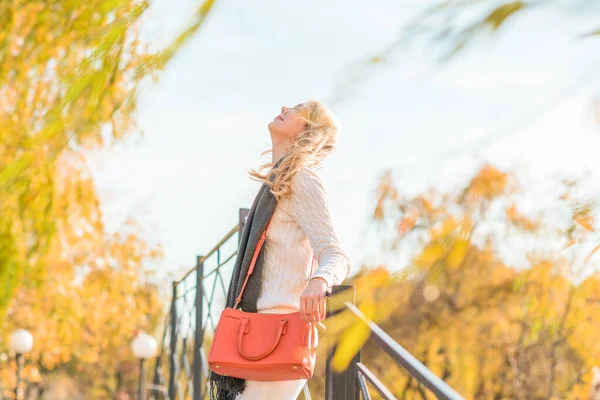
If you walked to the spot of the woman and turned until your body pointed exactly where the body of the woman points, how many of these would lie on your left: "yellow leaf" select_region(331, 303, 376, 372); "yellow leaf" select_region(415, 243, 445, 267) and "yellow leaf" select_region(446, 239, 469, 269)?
3

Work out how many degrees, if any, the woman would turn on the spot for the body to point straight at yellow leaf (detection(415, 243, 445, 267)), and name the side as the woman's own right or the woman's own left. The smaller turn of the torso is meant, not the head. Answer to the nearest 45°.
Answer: approximately 90° to the woman's own left

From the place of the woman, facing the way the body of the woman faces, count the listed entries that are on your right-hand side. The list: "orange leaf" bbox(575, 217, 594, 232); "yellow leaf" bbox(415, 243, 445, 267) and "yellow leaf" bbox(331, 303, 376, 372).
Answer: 0

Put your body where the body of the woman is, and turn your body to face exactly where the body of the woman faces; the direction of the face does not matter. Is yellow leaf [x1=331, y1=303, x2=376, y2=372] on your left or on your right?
on your left

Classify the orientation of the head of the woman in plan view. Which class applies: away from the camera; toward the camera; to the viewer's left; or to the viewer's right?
to the viewer's left
